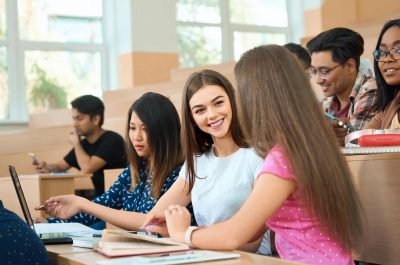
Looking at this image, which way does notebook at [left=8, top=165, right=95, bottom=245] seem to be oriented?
to the viewer's right

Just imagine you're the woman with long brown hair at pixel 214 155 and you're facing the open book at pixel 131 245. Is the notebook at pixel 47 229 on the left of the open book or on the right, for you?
right

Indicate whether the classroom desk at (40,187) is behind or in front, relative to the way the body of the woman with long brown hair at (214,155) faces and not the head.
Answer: behind

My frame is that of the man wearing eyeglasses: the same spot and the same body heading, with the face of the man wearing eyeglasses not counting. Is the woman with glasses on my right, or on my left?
on my left

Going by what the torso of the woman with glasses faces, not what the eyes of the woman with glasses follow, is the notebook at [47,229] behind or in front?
in front

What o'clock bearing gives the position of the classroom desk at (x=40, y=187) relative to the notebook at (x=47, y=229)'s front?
The classroom desk is roughly at 9 o'clock from the notebook.

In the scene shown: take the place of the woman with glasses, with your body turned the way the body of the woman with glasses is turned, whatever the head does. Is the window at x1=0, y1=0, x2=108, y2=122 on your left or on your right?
on your right

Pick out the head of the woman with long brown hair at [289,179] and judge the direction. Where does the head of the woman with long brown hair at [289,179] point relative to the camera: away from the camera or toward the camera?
away from the camera

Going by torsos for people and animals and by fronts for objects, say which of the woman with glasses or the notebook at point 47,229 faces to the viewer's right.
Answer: the notebook

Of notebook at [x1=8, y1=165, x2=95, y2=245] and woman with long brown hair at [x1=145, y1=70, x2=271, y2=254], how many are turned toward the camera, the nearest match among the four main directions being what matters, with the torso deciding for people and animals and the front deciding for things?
1

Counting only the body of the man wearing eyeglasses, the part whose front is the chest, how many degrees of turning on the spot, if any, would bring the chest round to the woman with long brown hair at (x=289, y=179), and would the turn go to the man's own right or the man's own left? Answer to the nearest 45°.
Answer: approximately 45° to the man's own left

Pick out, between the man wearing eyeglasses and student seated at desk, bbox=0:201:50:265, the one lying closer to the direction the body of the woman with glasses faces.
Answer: the student seated at desk
